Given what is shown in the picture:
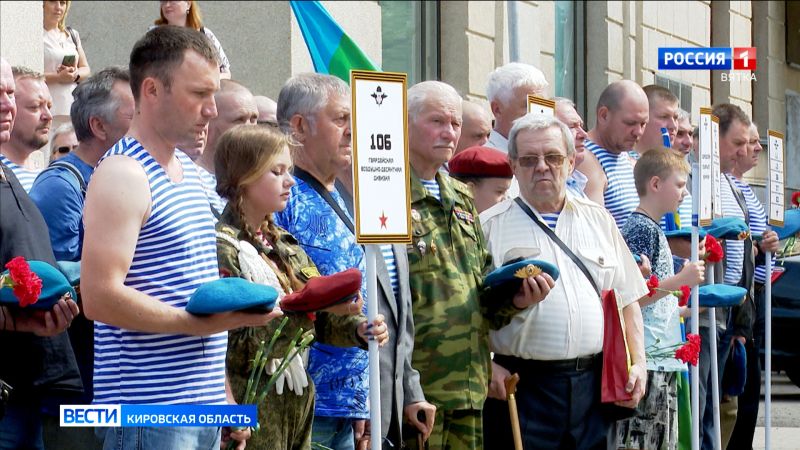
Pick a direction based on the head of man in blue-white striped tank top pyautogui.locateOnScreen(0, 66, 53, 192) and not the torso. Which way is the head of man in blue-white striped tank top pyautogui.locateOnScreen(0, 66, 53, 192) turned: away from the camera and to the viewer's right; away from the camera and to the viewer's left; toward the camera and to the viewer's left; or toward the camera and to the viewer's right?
toward the camera and to the viewer's right

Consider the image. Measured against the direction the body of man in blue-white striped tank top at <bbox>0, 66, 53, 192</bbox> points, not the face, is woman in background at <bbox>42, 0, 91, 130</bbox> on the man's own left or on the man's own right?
on the man's own left

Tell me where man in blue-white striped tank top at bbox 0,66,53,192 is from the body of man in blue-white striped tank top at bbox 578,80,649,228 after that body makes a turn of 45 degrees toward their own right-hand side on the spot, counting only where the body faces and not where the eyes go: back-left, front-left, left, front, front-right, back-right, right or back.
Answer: front-right

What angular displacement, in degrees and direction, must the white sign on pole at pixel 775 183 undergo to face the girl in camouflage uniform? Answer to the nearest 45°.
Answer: approximately 45° to its right
